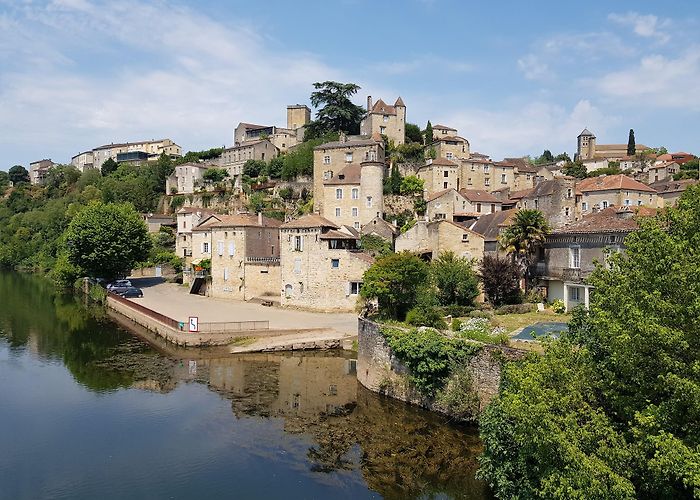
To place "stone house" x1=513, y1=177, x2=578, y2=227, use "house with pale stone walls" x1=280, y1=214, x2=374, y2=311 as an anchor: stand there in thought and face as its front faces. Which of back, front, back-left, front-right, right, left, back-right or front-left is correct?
left

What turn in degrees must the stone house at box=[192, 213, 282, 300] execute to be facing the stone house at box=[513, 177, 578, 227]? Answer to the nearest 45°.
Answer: approximately 90° to its left

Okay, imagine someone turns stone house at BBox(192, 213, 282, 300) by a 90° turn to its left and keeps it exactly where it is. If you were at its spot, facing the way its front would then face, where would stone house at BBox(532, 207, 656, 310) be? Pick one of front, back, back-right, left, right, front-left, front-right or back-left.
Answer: front

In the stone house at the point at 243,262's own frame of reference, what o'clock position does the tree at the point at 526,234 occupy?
The tree is roughly at 9 o'clock from the stone house.

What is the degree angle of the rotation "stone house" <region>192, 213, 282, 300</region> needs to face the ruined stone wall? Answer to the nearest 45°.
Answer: approximately 45° to its left

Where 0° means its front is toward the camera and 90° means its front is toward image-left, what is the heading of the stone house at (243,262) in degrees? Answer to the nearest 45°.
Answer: approximately 45°

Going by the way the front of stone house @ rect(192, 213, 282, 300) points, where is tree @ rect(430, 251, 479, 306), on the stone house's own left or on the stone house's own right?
on the stone house's own left

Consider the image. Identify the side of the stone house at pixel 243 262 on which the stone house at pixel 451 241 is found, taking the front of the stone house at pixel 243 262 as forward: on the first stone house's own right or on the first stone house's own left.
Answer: on the first stone house's own left

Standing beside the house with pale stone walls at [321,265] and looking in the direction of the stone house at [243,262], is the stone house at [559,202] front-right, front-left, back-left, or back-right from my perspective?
back-right

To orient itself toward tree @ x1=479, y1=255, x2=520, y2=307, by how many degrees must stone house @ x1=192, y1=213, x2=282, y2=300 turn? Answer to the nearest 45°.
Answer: approximately 90° to its left

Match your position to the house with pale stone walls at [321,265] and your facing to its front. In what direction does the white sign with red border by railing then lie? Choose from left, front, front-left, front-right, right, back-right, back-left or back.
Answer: front-right

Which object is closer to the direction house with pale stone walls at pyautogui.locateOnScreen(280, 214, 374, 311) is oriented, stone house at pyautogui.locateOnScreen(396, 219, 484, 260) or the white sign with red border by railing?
the white sign with red border by railing
